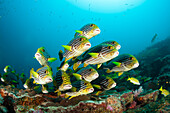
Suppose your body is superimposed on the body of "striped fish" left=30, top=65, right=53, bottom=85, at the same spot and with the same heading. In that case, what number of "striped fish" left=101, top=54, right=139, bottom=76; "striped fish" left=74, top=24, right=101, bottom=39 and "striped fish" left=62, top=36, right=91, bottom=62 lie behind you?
0

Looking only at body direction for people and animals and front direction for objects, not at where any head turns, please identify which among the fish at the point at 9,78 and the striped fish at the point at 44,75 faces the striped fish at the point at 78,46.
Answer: the striped fish at the point at 44,75

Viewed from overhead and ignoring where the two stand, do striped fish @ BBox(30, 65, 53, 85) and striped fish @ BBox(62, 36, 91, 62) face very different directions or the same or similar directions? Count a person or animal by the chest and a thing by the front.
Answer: same or similar directions

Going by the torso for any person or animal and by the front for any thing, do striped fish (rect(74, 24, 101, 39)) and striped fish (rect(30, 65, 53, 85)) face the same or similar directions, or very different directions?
same or similar directions

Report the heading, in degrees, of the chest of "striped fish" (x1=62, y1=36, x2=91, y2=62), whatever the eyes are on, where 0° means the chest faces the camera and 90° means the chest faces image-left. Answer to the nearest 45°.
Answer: approximately 315°

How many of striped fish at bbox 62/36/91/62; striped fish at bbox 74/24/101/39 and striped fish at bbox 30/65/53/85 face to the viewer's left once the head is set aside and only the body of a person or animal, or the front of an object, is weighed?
0

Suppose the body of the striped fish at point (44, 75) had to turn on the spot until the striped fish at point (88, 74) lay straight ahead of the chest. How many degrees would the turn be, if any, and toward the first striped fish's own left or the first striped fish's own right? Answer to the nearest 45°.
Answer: approximately 45° to the first striped fish's own left

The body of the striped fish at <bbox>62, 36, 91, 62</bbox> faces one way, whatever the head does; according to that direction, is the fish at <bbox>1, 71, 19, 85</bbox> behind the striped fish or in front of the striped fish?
behind

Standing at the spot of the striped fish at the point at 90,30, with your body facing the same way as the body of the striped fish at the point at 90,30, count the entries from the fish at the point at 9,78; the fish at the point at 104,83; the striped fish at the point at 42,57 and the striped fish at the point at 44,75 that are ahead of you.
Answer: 1
